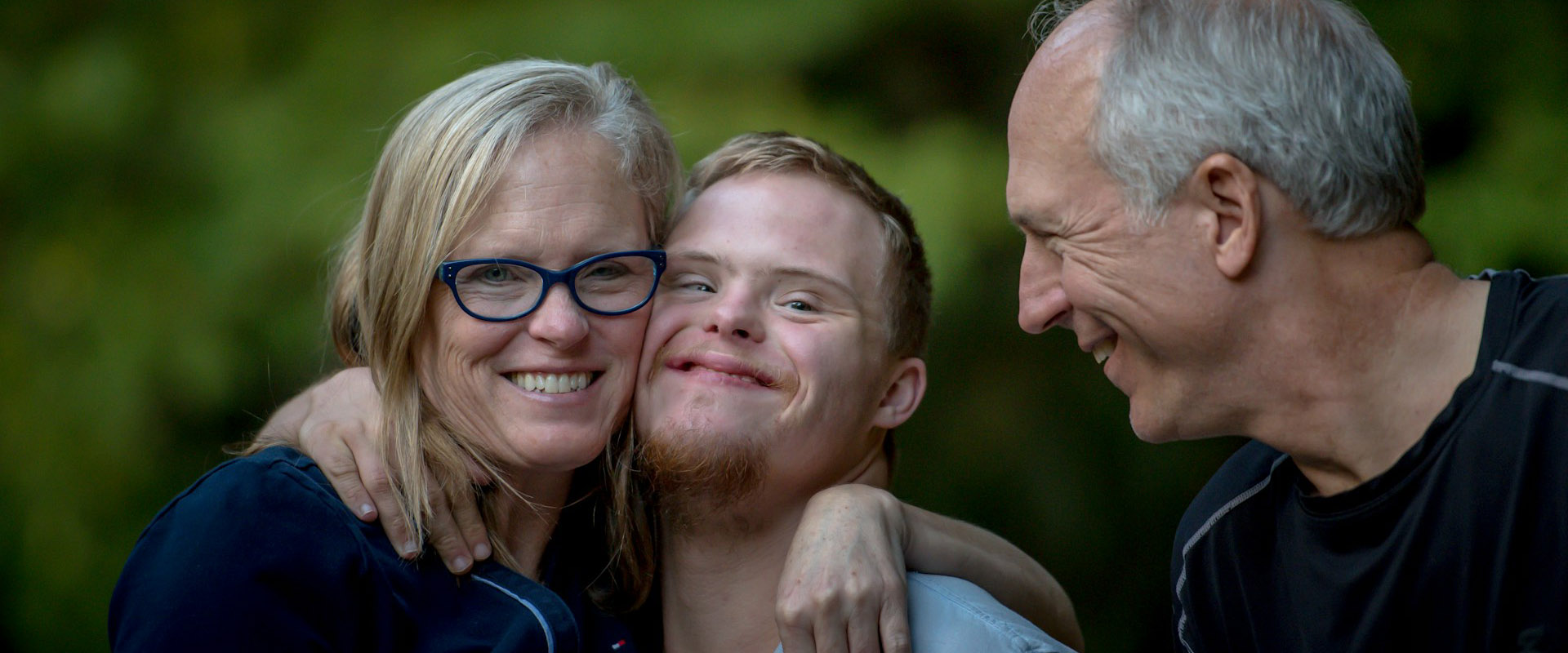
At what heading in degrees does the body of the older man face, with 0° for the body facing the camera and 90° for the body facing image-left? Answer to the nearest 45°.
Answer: approximately 45°
